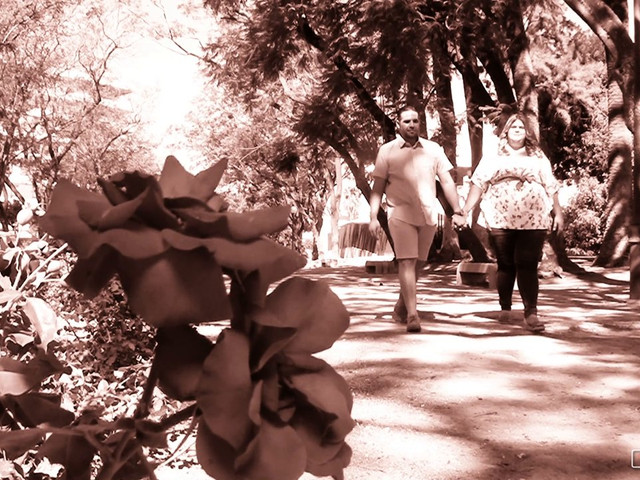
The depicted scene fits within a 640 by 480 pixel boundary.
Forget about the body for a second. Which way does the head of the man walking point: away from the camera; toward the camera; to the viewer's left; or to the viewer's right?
toward the camera

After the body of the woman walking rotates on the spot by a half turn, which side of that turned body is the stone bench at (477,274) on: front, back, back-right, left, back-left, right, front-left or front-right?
front

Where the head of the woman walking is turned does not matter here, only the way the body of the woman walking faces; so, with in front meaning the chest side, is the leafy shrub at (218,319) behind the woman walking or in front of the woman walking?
in front

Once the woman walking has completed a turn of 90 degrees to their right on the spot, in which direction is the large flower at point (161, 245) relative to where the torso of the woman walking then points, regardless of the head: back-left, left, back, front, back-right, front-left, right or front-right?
left

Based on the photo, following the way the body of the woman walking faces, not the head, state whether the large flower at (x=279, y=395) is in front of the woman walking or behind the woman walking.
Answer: in front

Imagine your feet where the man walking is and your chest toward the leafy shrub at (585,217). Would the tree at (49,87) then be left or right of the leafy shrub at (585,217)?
left

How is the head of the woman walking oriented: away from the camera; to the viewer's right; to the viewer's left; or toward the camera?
toward the camera

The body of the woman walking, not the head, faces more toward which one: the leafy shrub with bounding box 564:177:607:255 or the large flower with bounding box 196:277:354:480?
the large flower

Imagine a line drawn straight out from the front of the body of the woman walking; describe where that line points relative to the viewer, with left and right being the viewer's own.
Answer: facing the viewer
